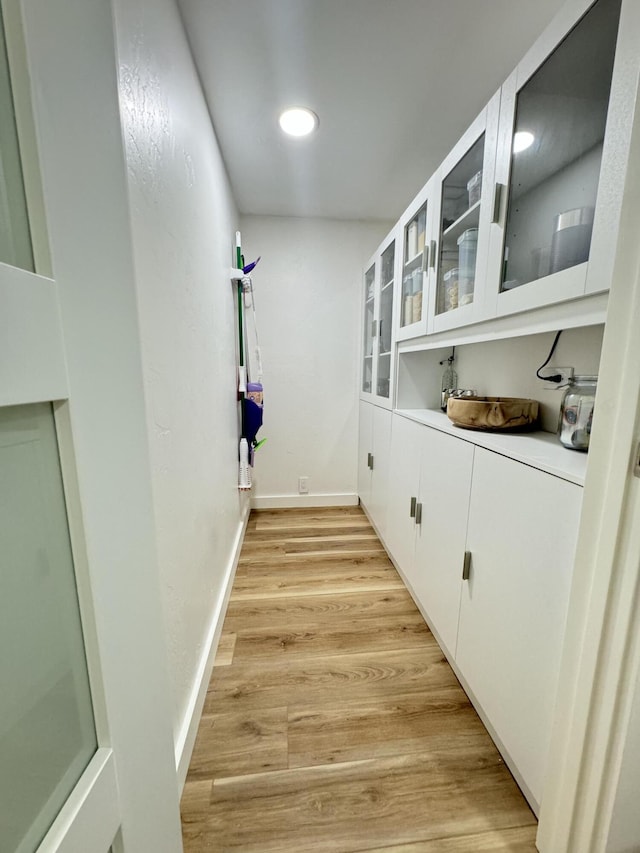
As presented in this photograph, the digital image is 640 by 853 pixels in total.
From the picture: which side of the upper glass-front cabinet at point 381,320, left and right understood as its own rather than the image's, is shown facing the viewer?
left

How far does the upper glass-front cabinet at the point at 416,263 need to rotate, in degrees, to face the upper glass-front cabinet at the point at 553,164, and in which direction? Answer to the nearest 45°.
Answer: approximately 135° to its left

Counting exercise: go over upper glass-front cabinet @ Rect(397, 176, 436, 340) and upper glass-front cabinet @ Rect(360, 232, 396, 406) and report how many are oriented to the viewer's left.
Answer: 2

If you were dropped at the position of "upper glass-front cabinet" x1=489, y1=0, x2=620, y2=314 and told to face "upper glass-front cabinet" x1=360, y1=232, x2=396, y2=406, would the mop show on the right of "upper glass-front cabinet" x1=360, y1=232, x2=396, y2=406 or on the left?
left

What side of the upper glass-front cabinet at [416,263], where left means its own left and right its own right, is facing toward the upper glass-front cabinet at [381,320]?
right

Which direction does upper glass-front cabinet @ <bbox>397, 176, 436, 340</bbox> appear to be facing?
to the viewer's left
